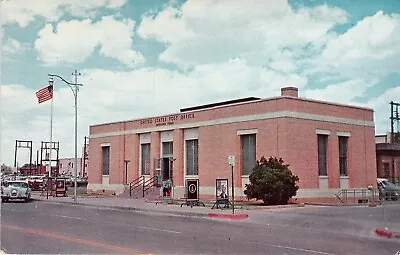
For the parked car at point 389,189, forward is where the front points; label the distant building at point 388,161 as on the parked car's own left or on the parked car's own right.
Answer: on the parked car's own left

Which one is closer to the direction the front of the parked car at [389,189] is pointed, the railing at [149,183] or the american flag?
the american flag

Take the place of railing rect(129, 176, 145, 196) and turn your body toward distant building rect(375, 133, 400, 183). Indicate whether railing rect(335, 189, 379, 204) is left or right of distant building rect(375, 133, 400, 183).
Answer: right

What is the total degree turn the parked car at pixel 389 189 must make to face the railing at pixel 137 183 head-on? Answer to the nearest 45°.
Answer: approximately 135° to its right

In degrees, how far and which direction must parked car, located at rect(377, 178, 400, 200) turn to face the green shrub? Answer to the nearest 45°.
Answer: approximately 90° to its right

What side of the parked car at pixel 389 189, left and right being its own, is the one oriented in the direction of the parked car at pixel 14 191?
right

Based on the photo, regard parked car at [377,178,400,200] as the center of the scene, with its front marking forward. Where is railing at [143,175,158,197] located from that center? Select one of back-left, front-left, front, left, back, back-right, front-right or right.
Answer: back-right

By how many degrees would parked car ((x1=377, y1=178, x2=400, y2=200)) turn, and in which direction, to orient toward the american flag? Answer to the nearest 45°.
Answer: approximately 90° to its right
